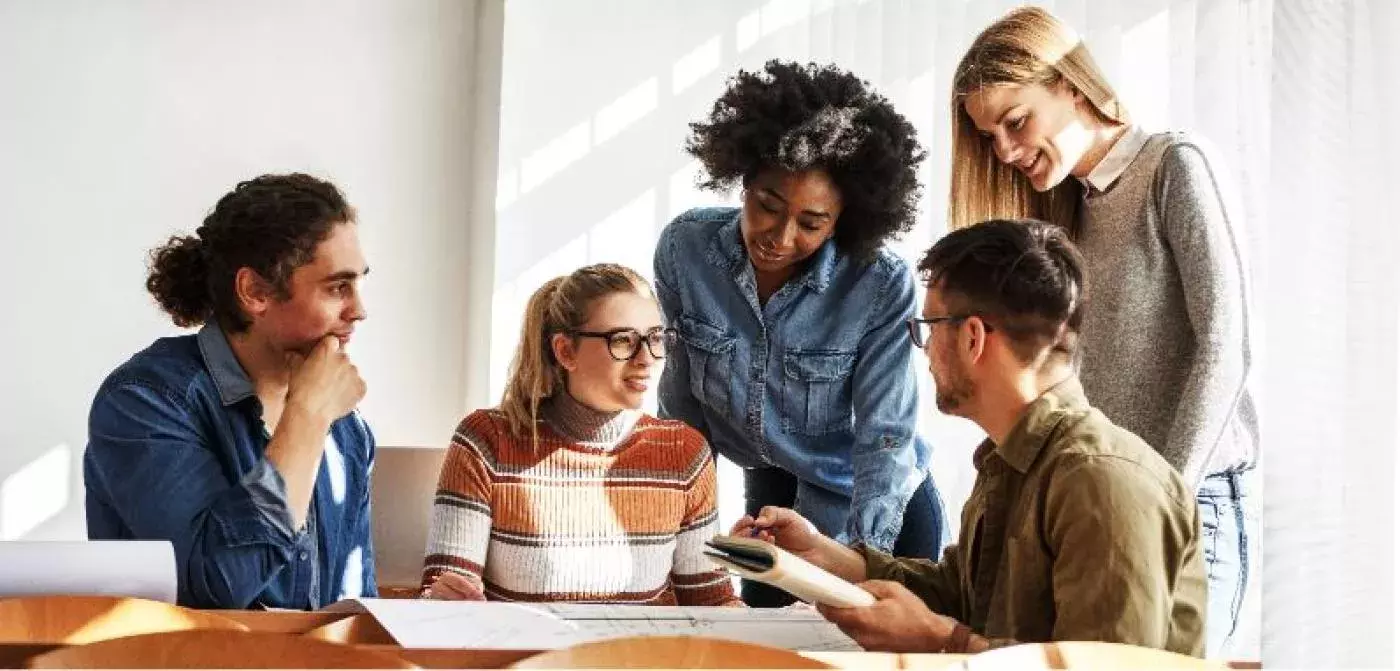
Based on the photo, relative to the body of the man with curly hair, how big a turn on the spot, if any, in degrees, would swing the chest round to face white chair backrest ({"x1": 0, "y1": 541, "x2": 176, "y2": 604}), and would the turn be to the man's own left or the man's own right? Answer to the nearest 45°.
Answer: approximately 45° to the man's own right

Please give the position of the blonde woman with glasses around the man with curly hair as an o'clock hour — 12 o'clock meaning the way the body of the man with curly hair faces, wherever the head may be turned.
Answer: The blonde woman with glasses is roughly at 10 o'clock from the man with curly hair.

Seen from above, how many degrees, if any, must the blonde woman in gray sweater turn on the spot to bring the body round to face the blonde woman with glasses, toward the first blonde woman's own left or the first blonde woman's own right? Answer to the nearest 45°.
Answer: approximately 45° to the first blonde woman's own right

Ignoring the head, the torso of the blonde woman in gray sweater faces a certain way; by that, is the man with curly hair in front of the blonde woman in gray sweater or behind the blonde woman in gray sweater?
in front

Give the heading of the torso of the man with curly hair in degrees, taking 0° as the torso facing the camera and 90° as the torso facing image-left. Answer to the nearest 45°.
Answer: approximately 315°

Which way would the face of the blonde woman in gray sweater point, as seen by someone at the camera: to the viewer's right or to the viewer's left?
to the viewer's left

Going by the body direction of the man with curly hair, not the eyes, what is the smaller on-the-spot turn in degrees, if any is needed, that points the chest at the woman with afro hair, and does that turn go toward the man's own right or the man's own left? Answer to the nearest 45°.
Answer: approximately 45° to the man's own left

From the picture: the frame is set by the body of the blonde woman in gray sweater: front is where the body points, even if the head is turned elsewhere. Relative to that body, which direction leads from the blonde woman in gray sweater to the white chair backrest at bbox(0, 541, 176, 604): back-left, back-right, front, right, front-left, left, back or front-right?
front

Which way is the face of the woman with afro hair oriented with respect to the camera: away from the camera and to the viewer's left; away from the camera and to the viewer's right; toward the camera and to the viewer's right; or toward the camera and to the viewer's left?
toward the camera and to the viewer's left

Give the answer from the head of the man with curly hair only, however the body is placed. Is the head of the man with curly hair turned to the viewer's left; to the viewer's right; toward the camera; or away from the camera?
to the viewer's right

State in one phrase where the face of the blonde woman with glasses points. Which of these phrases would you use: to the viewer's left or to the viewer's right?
to the viewer's right

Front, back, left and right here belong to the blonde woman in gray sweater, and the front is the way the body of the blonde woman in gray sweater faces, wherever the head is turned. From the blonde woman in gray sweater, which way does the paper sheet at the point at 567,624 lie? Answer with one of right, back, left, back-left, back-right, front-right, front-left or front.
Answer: front

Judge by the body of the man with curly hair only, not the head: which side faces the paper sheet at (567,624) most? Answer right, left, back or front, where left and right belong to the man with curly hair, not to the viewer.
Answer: front
